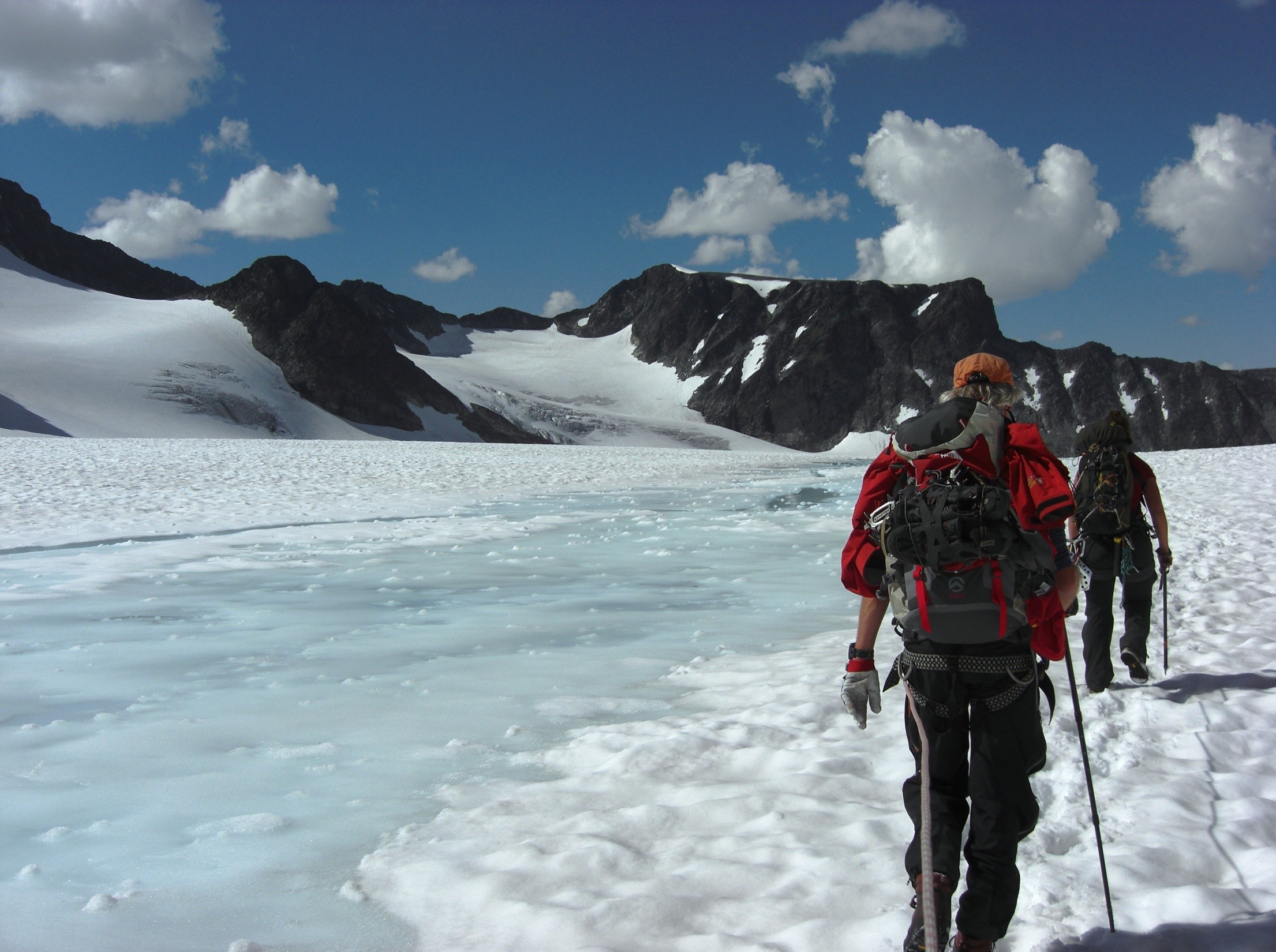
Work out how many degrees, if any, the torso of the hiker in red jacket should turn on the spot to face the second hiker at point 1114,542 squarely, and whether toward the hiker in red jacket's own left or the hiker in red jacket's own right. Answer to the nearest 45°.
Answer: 0° — they already face them

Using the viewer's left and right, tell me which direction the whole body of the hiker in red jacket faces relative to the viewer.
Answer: facing away from the viewer
